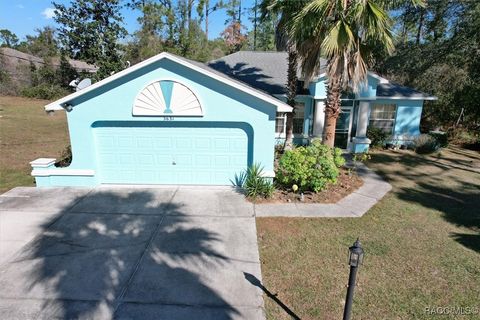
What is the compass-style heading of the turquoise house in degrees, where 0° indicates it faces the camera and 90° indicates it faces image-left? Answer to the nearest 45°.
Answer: approximately 0°

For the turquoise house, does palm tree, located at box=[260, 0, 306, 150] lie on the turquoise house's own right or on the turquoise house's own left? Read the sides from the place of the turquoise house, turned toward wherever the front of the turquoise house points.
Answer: on the turquoise house's own left

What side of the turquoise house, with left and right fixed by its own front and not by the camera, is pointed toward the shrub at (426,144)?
left

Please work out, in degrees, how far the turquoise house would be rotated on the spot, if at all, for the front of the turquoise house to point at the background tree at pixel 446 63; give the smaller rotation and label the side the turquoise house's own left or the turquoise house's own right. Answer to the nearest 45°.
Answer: approximately 135° to the turquoise house's own left

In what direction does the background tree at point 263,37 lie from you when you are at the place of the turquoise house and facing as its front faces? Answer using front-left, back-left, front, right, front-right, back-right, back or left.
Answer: back

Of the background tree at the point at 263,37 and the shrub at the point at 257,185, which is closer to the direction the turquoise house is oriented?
the shrub

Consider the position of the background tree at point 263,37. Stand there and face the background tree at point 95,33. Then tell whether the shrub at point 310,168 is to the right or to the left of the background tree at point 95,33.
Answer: left
